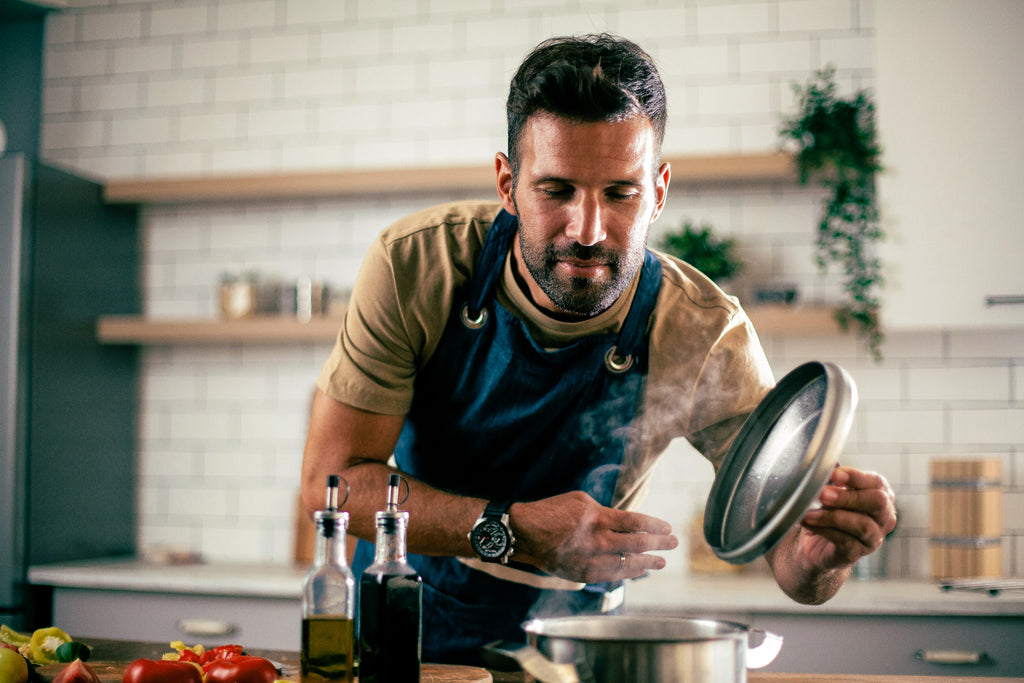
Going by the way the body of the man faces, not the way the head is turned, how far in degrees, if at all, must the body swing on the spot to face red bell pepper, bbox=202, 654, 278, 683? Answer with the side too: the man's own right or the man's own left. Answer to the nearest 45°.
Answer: approximately 45° to the man's own right

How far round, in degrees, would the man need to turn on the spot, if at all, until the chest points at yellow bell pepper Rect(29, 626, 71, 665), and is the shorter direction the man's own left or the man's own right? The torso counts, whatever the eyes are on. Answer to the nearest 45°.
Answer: approximately 45° to the man's own right

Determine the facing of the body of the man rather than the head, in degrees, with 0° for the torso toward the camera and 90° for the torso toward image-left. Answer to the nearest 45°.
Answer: approximately 0°

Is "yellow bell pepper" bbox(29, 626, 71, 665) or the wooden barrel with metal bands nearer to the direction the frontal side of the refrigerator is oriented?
the yellow bell pepper

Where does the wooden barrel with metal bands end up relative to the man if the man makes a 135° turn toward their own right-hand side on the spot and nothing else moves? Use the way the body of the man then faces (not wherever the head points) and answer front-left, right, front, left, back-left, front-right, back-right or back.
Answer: right

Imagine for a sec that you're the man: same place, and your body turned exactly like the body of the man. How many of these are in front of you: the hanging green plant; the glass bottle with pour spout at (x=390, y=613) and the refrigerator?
1

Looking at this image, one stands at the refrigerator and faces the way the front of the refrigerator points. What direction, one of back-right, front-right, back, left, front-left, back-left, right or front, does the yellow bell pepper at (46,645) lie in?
front-left

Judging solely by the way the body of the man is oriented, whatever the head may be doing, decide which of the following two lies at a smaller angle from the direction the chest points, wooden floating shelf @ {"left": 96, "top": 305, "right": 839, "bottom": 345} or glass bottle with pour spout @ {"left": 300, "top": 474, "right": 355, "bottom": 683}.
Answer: the glass bottle with pour spout

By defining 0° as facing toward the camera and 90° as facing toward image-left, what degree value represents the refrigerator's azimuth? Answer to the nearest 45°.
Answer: approximately 45°
